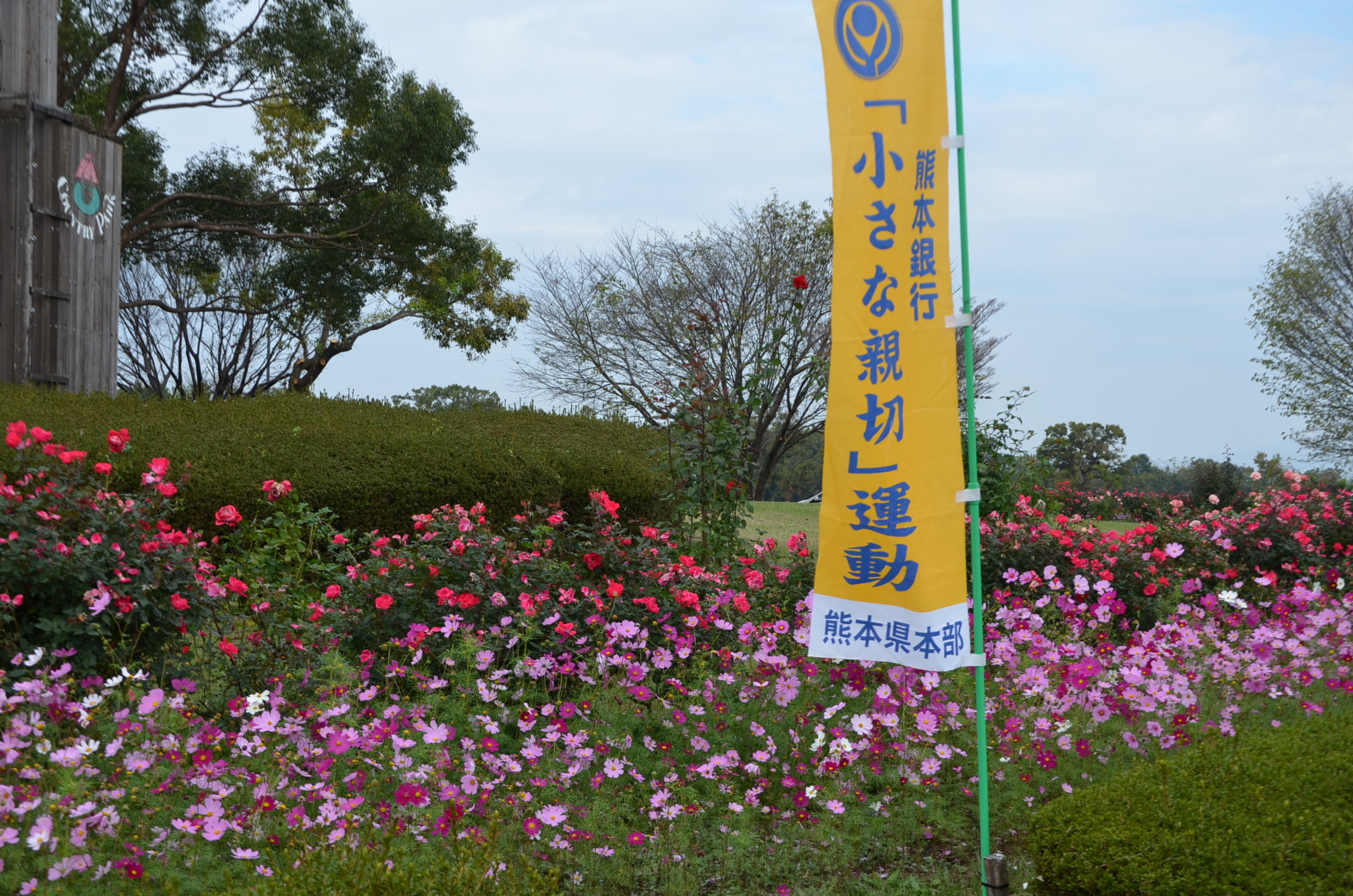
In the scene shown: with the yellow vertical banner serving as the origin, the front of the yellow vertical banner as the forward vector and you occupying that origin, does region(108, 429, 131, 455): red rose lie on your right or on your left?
on your right

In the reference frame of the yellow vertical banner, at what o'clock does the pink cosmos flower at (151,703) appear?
The pink cosmos flower is roughly at 3 o'clock from the yellow vertical banner.

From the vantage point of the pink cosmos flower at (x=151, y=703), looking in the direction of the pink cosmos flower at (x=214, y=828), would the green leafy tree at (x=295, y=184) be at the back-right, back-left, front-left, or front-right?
back-left

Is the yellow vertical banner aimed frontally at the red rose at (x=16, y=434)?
no

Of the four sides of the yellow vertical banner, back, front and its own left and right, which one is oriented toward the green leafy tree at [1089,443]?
back

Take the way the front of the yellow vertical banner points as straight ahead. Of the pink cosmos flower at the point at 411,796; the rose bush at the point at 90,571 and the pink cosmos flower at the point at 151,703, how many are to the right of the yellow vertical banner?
3

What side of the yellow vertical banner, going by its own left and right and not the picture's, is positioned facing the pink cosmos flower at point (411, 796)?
right

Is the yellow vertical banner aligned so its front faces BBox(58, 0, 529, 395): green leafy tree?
no

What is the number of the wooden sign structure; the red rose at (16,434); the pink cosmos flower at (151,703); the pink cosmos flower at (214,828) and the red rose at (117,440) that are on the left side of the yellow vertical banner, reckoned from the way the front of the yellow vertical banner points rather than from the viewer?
0

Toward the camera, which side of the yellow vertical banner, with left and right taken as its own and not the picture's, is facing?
front

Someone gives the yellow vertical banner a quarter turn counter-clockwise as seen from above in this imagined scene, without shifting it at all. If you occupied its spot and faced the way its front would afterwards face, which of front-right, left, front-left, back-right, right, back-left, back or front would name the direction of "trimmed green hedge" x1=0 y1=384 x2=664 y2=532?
back-left
